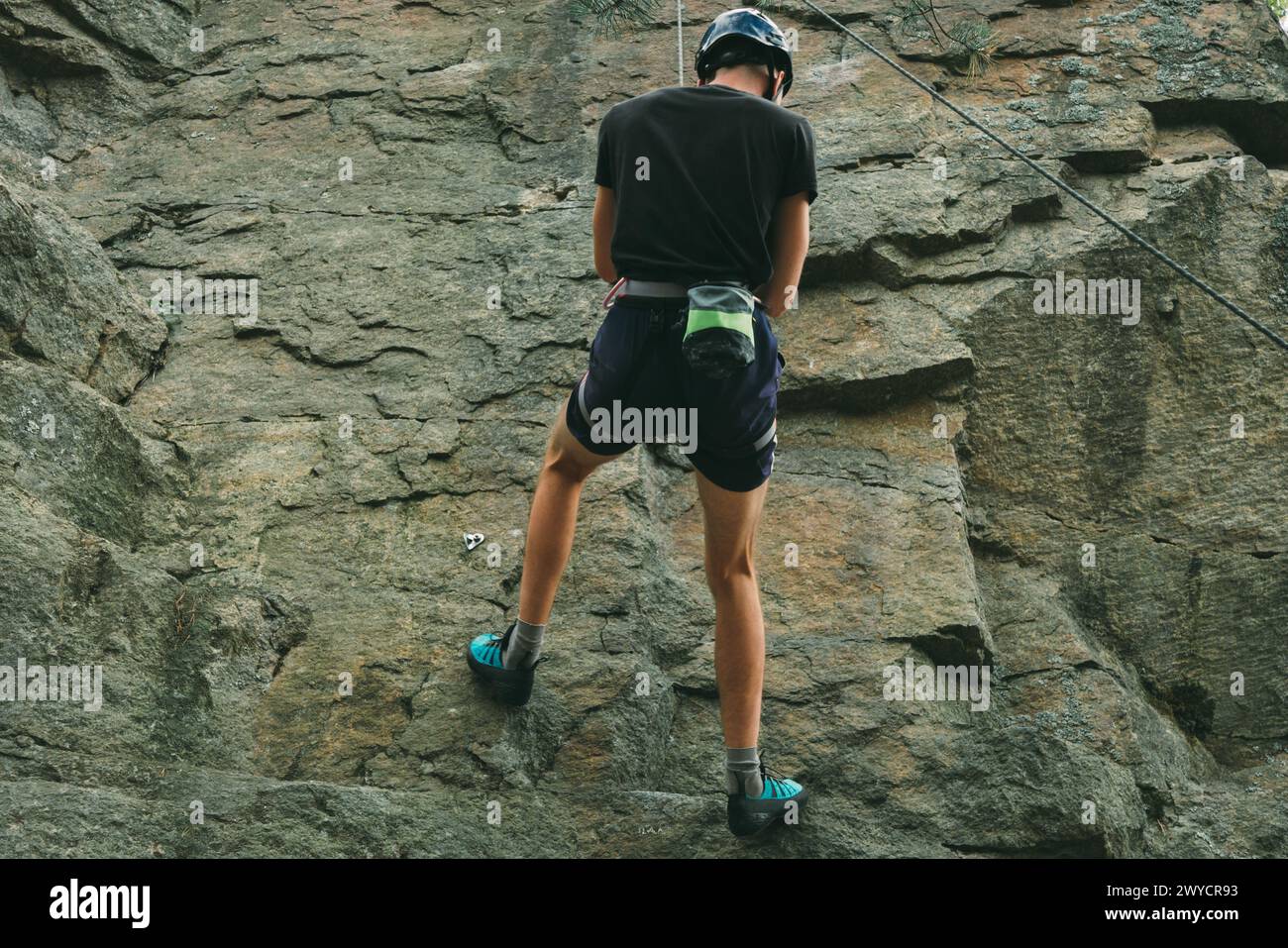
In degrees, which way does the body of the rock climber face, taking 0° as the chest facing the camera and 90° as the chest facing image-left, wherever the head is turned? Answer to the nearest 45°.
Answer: approximately 180°

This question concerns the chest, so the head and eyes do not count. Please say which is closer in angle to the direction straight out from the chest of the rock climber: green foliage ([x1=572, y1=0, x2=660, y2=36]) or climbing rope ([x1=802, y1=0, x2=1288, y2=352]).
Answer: the green foliage

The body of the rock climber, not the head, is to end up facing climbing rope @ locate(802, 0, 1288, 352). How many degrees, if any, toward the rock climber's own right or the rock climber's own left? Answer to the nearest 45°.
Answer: approximately 45° to the rock climber's own right

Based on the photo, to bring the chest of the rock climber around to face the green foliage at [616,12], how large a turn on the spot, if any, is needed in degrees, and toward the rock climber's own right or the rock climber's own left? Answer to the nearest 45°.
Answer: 0° — they already face it
